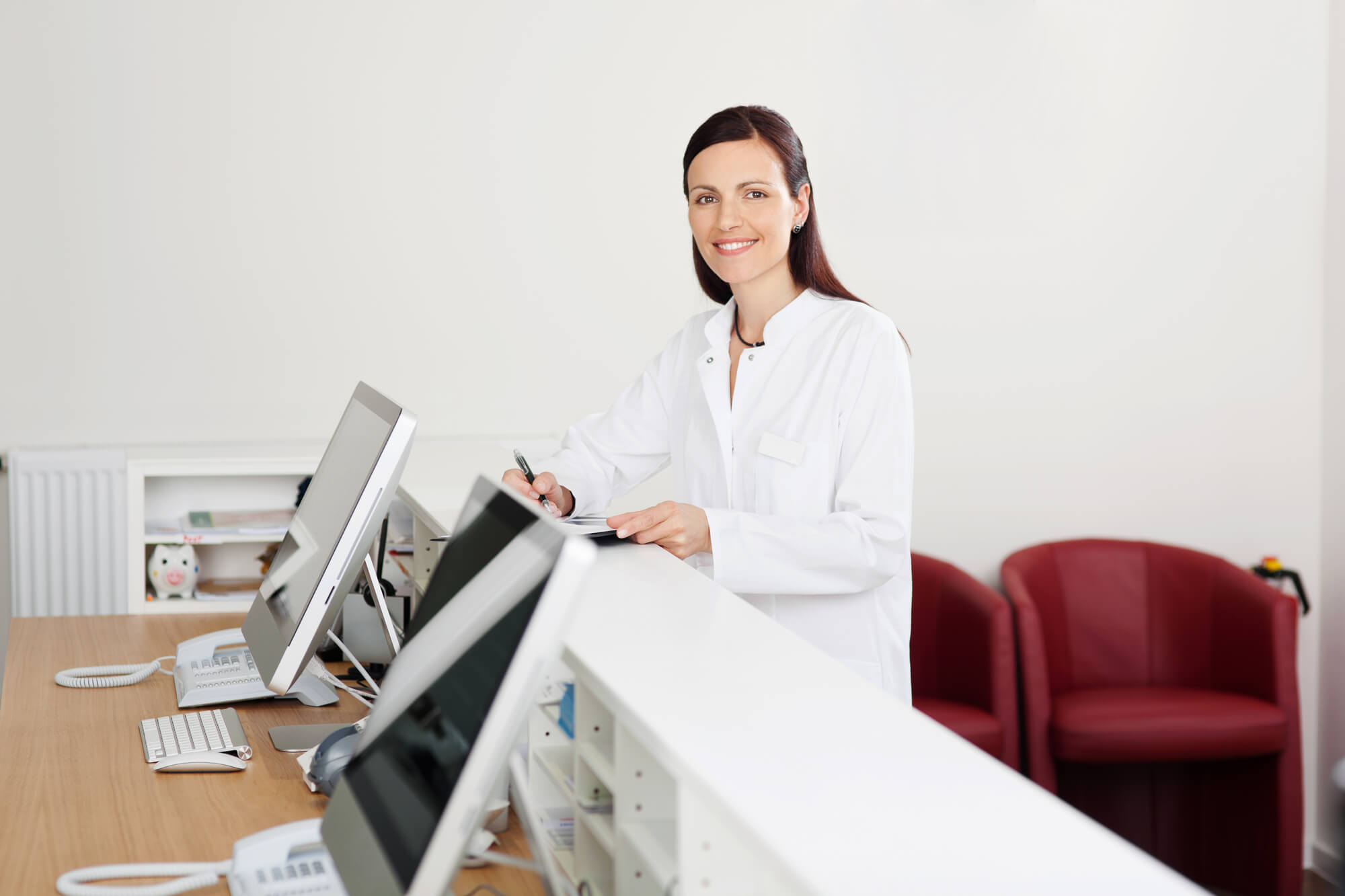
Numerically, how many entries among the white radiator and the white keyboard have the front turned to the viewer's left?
1

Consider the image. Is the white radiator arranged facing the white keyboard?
yes

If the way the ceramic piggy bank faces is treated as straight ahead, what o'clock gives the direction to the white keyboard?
The white keyboard is roughly at 12 o'clock from the ceramic piggy bank.

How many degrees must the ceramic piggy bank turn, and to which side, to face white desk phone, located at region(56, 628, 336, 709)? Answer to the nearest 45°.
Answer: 0° — it already faces it

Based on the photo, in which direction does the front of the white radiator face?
toward the camera

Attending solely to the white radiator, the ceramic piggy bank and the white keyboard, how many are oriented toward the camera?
2

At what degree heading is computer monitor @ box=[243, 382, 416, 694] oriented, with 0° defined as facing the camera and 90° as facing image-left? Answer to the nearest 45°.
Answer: approximately 45°

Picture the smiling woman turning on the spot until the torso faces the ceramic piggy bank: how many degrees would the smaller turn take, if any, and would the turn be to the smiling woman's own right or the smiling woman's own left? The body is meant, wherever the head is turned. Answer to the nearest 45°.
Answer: approximately 90° to the smiling woman's own right

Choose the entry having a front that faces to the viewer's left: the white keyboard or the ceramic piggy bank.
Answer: the white keyboard

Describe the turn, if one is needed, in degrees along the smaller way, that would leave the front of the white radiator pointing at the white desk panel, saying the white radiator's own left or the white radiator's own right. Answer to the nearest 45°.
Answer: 0° — it already faces it

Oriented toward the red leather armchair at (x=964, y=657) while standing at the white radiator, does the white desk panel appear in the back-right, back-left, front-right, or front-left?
front-right

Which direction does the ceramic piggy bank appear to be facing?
toward the camera

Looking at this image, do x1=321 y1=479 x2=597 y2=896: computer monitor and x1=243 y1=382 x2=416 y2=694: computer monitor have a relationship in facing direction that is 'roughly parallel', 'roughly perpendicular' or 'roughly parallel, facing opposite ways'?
roughly parallel

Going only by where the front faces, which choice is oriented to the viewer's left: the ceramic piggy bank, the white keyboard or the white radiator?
the white keyboard
